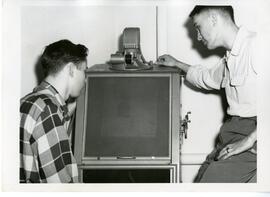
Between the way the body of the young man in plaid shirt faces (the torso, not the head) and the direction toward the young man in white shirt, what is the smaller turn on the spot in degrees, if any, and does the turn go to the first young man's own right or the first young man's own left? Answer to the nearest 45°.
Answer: approximately 45° to the first young man's own right

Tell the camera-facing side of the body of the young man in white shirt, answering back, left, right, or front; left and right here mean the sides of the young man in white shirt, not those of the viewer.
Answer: left

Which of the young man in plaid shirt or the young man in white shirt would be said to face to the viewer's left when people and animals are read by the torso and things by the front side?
the young man in white shirt

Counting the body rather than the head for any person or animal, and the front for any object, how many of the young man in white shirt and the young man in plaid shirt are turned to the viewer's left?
1

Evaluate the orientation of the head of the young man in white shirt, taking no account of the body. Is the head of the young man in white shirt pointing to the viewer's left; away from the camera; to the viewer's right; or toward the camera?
to the viewer's left

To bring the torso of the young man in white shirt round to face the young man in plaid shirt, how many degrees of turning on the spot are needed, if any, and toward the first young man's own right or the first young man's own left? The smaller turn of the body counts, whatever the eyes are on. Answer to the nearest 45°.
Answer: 0° — they already face them

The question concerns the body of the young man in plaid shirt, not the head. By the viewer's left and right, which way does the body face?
facing away from the viewer and to the right of the viewer
